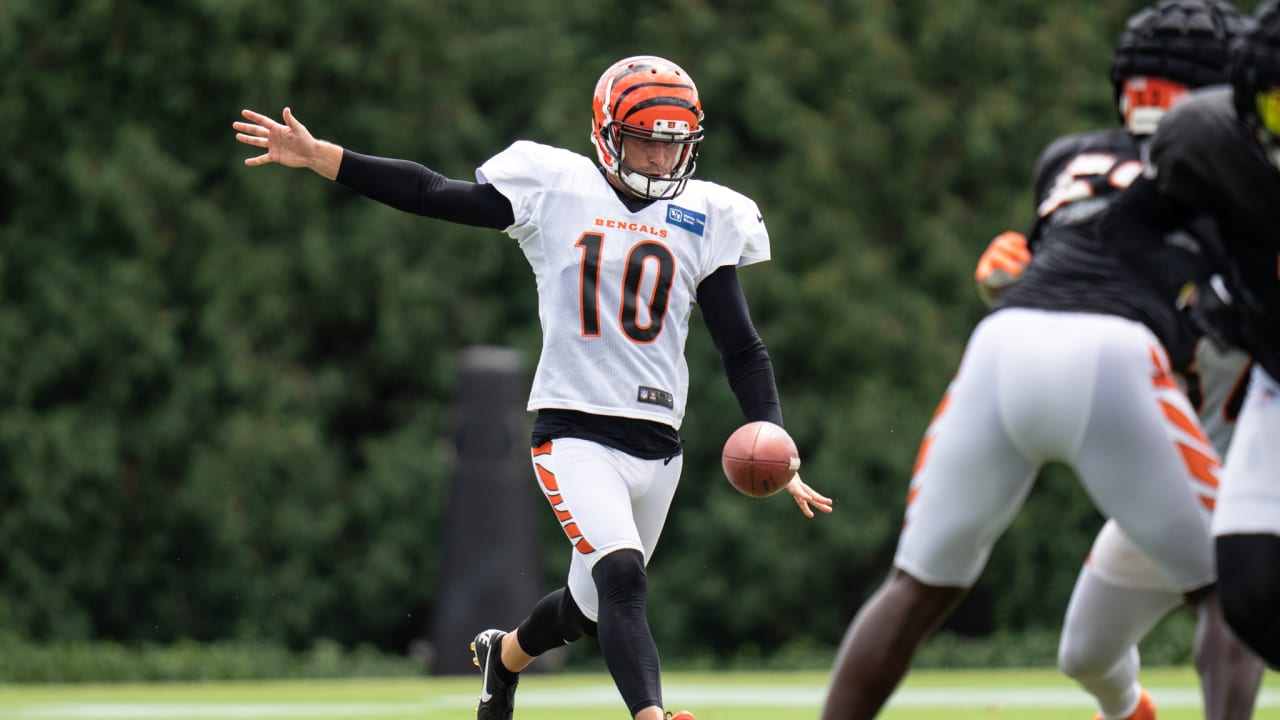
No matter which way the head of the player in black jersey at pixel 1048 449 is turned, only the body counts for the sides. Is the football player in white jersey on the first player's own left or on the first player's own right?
on the first player's own left

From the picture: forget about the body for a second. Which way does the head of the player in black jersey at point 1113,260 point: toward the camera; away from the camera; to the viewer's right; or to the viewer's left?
away from the camera

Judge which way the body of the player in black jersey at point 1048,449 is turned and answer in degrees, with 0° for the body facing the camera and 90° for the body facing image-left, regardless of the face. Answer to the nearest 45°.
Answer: approximately 180°

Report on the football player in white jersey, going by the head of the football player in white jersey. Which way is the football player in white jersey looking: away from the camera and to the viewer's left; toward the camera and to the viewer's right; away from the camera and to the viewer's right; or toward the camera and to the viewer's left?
toward the camera and to the viewer's right
